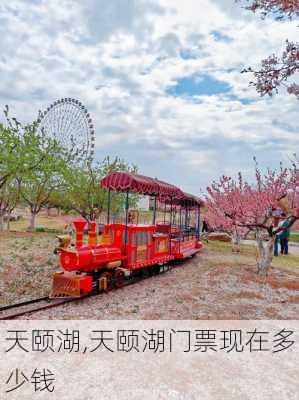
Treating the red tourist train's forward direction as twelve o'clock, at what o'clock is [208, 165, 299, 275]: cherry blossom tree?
The cherry blossom tree is roughly at 7 o'clock from the red tourist train.

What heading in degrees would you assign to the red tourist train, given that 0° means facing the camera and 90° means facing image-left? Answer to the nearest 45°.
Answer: approximately 45°
